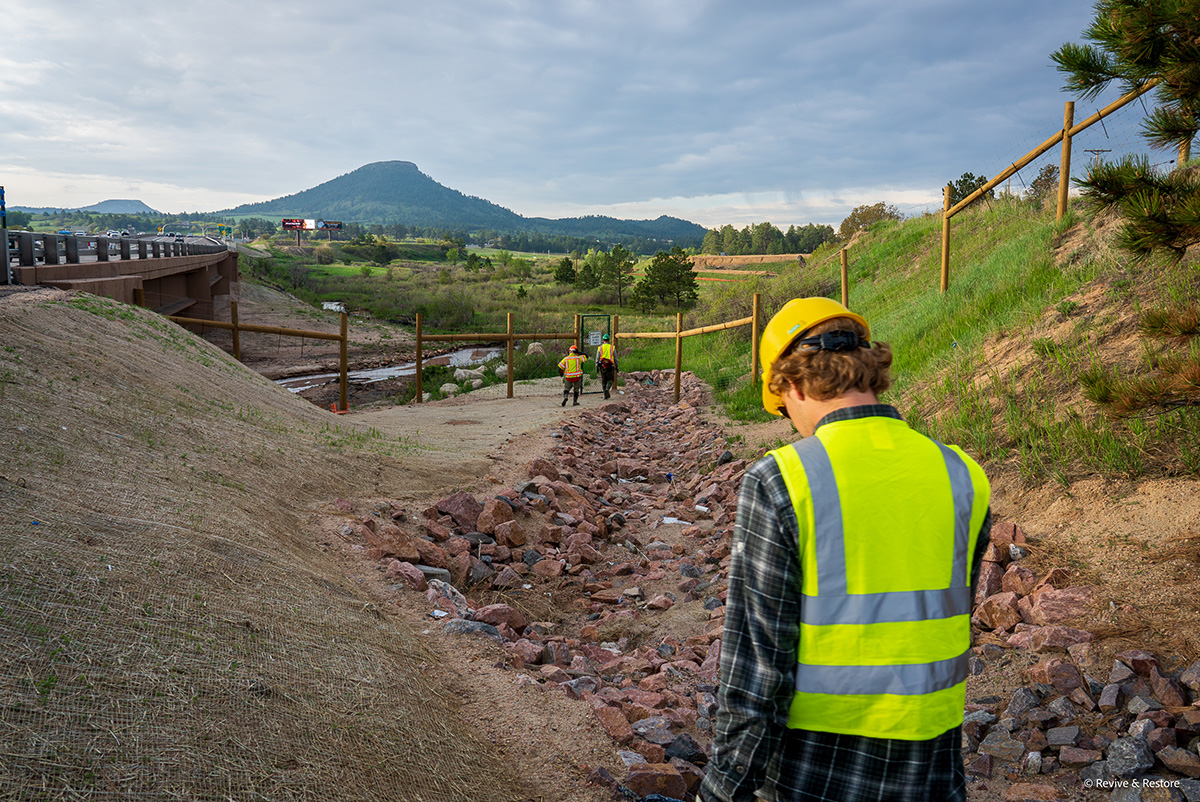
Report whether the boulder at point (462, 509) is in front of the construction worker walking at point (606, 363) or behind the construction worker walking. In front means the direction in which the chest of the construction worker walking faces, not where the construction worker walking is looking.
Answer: behind

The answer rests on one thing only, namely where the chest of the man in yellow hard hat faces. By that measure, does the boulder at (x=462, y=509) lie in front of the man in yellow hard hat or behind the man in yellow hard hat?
in front

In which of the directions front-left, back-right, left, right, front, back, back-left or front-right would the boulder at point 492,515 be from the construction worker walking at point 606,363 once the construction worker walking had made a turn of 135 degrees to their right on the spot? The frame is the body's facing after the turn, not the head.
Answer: front-right

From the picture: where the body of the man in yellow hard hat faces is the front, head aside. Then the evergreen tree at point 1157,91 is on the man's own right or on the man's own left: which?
on the man's own right

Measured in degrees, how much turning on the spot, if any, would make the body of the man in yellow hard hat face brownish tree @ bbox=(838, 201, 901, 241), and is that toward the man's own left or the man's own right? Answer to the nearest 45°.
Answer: approximately 45° to the man's own right

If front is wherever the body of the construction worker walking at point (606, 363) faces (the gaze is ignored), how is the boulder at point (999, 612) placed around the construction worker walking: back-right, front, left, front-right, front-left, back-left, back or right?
back

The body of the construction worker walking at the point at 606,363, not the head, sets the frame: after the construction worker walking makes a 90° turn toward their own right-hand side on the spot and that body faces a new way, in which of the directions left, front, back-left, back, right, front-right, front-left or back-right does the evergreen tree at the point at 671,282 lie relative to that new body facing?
left

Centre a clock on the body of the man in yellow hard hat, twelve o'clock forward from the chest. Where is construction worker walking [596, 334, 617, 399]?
The construction worker walking is roughly at 1 o'clock from the man in yellow hard hat.

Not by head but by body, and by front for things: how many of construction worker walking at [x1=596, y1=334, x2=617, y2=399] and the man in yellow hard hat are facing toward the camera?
0

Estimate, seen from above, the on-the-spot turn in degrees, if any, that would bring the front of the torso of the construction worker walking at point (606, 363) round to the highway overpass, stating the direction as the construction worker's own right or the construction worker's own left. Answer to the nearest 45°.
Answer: approximately 90° to the construction worker's own left

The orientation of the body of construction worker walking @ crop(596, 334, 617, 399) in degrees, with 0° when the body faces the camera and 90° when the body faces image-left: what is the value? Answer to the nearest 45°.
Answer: approximately 180°

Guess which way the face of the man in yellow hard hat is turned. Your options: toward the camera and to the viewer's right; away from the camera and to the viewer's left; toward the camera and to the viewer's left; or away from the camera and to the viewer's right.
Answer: away from the camera and to the viewer's left

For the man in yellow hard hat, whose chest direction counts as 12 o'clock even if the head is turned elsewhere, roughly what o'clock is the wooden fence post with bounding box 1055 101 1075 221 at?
The wooden fence post is roughly at 2 o'clock from the man in yellow hard hat.

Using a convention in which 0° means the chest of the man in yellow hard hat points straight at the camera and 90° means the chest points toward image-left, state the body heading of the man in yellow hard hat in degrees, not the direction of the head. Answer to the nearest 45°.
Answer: approximately 135°

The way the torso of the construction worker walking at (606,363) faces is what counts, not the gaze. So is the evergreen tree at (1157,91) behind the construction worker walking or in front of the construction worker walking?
behind

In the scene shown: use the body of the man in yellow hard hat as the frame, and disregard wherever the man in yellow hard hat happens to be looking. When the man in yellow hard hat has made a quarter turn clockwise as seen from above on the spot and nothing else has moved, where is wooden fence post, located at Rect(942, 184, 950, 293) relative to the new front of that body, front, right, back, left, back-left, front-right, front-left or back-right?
front-left
